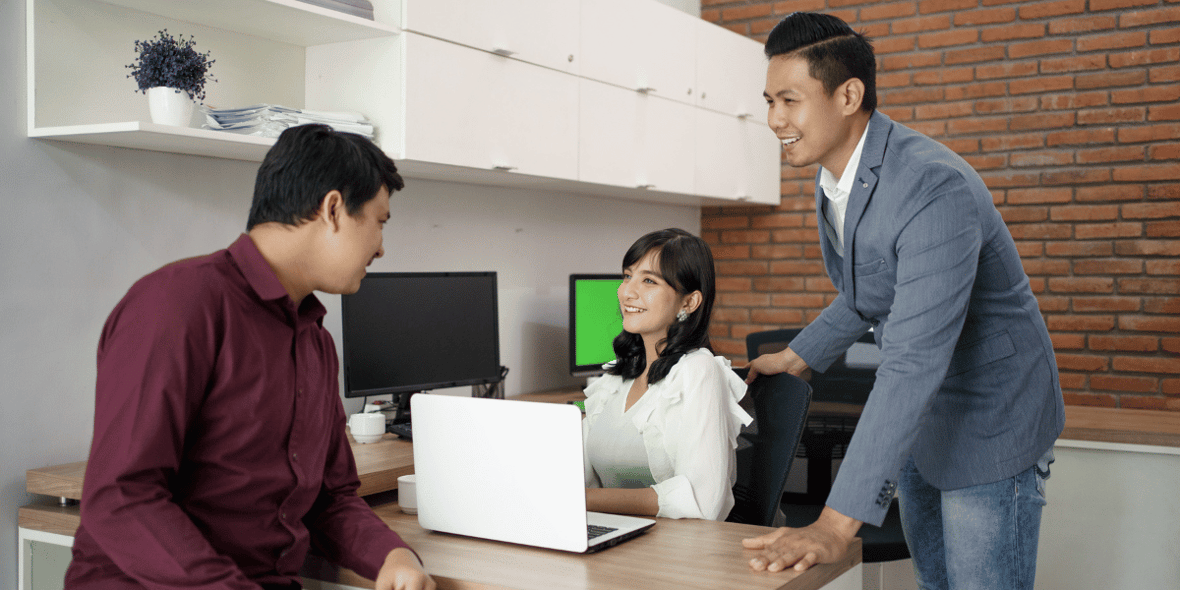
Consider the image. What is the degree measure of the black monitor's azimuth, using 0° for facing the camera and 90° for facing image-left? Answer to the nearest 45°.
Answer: approximately 315°

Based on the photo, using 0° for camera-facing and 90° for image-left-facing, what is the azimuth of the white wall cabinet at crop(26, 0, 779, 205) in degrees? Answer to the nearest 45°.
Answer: approximately 315°

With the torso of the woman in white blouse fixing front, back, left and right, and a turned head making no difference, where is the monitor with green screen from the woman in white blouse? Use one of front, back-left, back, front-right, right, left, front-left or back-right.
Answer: back-right

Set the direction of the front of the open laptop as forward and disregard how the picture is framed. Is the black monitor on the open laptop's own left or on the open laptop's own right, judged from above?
on the open laptop's own left

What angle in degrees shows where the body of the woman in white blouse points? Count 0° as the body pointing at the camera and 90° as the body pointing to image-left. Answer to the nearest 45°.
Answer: approximately 45°

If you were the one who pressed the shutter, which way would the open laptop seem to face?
facing away from the viewer and to the right of the viewer

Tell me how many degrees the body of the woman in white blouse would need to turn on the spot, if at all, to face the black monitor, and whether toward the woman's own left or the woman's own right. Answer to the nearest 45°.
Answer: approximately 90° to the woman's own right

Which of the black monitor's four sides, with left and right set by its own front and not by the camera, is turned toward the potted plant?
right

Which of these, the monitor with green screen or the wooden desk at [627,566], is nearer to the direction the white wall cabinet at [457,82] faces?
the wooden desk

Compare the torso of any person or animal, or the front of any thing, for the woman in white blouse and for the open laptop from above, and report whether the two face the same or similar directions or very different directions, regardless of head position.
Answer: very different directions
